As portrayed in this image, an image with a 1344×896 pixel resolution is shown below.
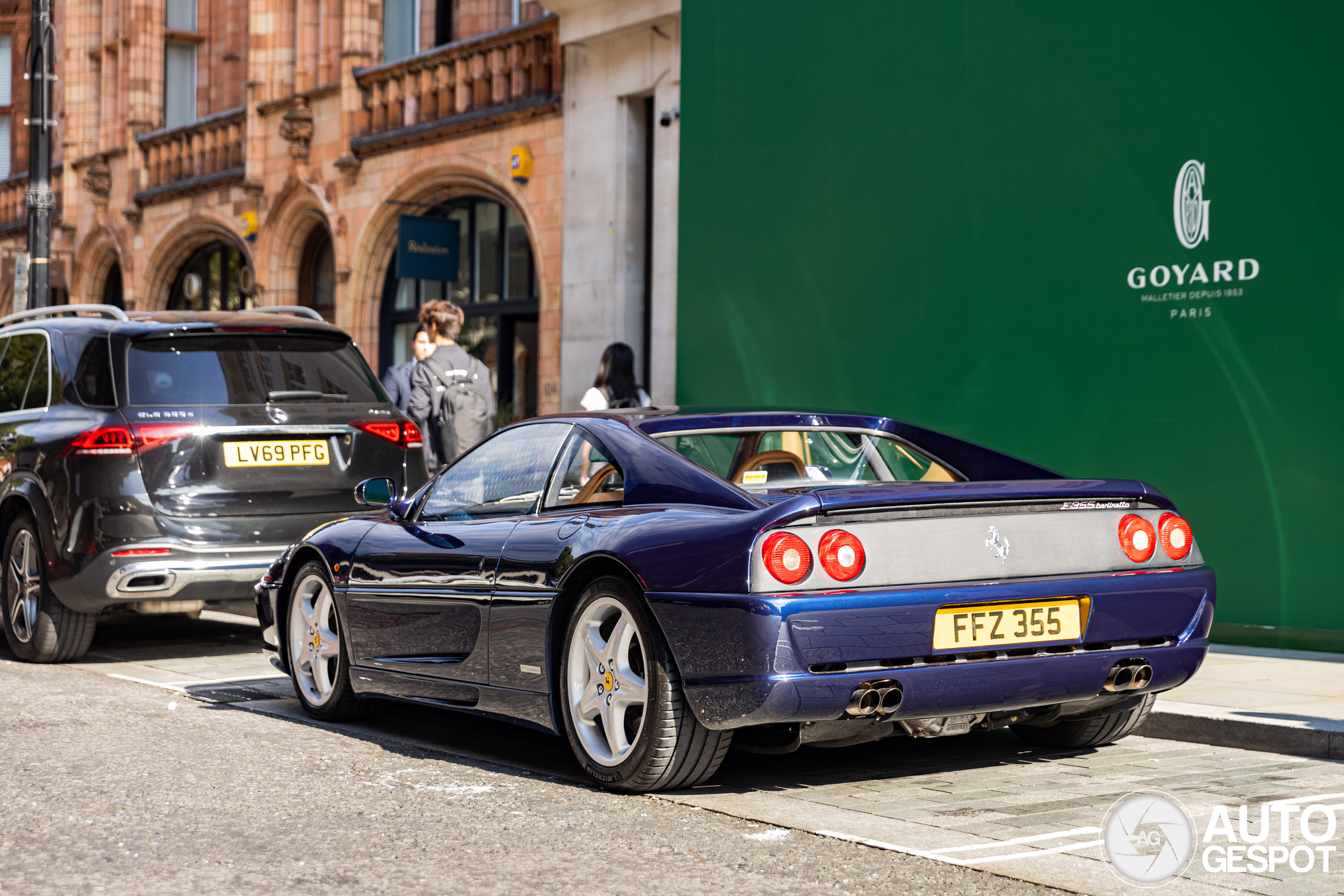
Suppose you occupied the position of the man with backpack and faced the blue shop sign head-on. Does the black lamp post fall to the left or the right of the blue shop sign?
left

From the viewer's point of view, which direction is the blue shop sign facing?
toward the camera

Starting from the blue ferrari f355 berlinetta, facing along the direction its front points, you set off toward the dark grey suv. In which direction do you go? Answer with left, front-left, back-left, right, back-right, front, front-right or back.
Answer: front

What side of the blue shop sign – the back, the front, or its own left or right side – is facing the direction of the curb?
front

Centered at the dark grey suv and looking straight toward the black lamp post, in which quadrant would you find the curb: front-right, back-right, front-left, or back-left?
back-right

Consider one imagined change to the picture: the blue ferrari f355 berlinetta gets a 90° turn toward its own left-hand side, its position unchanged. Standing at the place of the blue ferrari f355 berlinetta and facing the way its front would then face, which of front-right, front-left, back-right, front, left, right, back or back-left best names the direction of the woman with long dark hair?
back-right

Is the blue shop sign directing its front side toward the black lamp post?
no

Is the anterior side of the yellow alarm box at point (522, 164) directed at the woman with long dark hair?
no

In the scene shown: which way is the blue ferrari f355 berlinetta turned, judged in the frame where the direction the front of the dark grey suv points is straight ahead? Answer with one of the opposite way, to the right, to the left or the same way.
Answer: the same way

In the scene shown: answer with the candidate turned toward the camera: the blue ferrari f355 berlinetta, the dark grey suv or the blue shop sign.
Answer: the blue shop sign

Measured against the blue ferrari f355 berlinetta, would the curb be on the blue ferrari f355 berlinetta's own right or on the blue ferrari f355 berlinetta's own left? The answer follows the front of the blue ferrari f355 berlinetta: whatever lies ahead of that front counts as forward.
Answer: on the blue ferrari f355 berlinetta's own right

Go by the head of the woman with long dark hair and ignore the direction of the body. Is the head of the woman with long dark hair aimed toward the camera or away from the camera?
away from the camera

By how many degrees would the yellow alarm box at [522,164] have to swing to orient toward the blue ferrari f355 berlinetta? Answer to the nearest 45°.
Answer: approximately 45° to its left

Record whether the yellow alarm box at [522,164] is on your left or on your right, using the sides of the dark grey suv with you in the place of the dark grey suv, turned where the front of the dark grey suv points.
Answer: on your right

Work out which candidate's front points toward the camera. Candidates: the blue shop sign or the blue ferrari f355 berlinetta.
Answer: the blue shop sign

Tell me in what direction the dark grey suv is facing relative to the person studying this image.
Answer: facing away from the viewer and to the left of the viewer

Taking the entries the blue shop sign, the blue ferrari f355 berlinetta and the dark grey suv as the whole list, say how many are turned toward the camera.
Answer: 1

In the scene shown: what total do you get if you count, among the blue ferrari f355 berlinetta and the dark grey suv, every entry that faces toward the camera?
0

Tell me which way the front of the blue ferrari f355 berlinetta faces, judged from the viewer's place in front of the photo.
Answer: facing away from the viewer and to the left of the viewer

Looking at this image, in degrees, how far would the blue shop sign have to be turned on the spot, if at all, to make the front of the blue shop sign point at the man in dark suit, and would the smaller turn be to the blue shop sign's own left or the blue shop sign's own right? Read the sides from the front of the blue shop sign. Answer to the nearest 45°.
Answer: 0° — it already faces them
